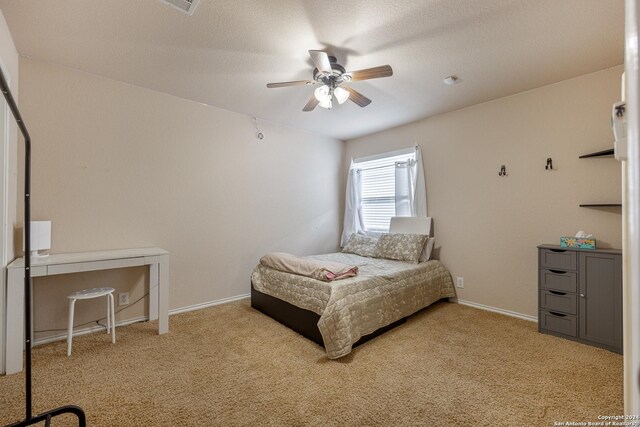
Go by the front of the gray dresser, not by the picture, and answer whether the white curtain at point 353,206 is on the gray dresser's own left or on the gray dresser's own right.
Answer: on the gray dresser's own right

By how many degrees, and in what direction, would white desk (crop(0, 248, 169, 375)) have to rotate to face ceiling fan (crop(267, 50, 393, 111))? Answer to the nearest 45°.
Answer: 0° — it already faces it

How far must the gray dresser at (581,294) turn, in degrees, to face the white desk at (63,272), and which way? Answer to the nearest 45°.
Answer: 0° — it already faces it

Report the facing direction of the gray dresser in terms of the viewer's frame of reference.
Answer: facing the viewer and to the left of the viewer

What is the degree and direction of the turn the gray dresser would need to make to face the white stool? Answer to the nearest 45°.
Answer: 0° — it already faces it

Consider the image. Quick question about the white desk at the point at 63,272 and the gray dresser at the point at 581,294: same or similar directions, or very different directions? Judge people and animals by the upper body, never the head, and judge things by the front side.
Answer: very different directions

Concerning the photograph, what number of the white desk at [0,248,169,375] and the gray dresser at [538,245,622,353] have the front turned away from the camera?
0

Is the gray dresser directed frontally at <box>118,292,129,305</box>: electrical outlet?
no

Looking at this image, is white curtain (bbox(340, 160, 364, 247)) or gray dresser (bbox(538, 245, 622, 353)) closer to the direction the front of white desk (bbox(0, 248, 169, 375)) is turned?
the gray dresser

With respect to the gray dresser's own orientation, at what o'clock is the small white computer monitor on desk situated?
The small white computer monitor on desk is roughly at 12 o'clock from the gray dresser.

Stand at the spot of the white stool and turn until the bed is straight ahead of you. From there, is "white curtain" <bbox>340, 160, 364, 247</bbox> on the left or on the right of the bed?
left

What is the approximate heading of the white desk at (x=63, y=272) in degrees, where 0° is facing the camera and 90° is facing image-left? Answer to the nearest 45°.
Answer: approximately 315°

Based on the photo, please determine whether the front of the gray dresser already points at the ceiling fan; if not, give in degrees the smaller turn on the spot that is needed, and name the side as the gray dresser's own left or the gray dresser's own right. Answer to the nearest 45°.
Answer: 0° — it already faces it
